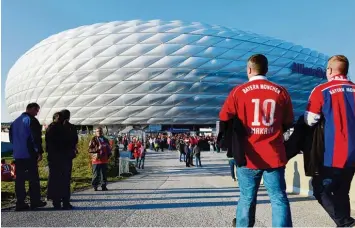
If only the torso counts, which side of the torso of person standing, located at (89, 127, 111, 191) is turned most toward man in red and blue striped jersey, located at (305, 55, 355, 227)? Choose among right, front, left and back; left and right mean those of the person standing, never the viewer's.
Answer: front

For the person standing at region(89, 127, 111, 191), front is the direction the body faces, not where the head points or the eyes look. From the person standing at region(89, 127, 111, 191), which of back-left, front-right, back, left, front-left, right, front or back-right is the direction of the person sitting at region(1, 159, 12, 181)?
back-right

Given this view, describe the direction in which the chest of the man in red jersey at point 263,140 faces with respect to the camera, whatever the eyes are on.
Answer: away from the camera

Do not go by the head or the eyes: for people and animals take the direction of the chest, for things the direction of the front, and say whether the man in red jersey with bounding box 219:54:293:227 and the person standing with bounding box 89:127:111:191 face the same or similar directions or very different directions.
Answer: very different directions

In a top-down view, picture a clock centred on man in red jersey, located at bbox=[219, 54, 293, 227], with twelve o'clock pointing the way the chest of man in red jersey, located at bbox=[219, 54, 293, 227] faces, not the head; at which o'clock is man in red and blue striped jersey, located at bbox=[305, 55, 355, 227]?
man in red and blue striped jersey, located at bbox=[305, 55, 355, 227] is roughly at 2 o'clock from man in red jersey, located at bbox=[219, 54, 293, 227].

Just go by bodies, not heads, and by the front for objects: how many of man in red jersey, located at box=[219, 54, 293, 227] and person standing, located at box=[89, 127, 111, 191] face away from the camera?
1

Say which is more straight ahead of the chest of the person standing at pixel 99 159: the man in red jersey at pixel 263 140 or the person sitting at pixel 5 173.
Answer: the man in red jersey

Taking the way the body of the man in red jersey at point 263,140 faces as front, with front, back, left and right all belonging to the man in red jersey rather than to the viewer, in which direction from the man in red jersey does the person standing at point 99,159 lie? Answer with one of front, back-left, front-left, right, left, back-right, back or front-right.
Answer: front-left

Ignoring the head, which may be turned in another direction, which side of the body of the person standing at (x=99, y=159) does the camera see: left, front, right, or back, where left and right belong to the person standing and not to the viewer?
front
